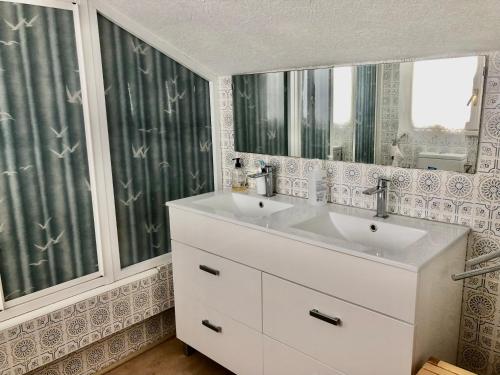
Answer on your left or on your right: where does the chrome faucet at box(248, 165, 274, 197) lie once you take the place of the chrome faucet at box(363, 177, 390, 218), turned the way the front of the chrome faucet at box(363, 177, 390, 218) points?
on your right

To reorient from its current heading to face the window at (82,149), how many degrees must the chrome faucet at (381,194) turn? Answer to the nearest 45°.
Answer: approximately 45° to its right

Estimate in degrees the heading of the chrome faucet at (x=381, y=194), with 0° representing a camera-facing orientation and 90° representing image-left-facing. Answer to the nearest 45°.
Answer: approximately 45°

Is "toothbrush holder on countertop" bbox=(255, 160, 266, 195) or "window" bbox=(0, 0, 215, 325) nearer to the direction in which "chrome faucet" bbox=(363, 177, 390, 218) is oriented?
the window

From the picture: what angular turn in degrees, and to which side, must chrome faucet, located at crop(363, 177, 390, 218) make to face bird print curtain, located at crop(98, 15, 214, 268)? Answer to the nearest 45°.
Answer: approximately 45° to its right

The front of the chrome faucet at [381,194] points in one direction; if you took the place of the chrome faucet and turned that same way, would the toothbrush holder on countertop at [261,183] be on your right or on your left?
on your right
